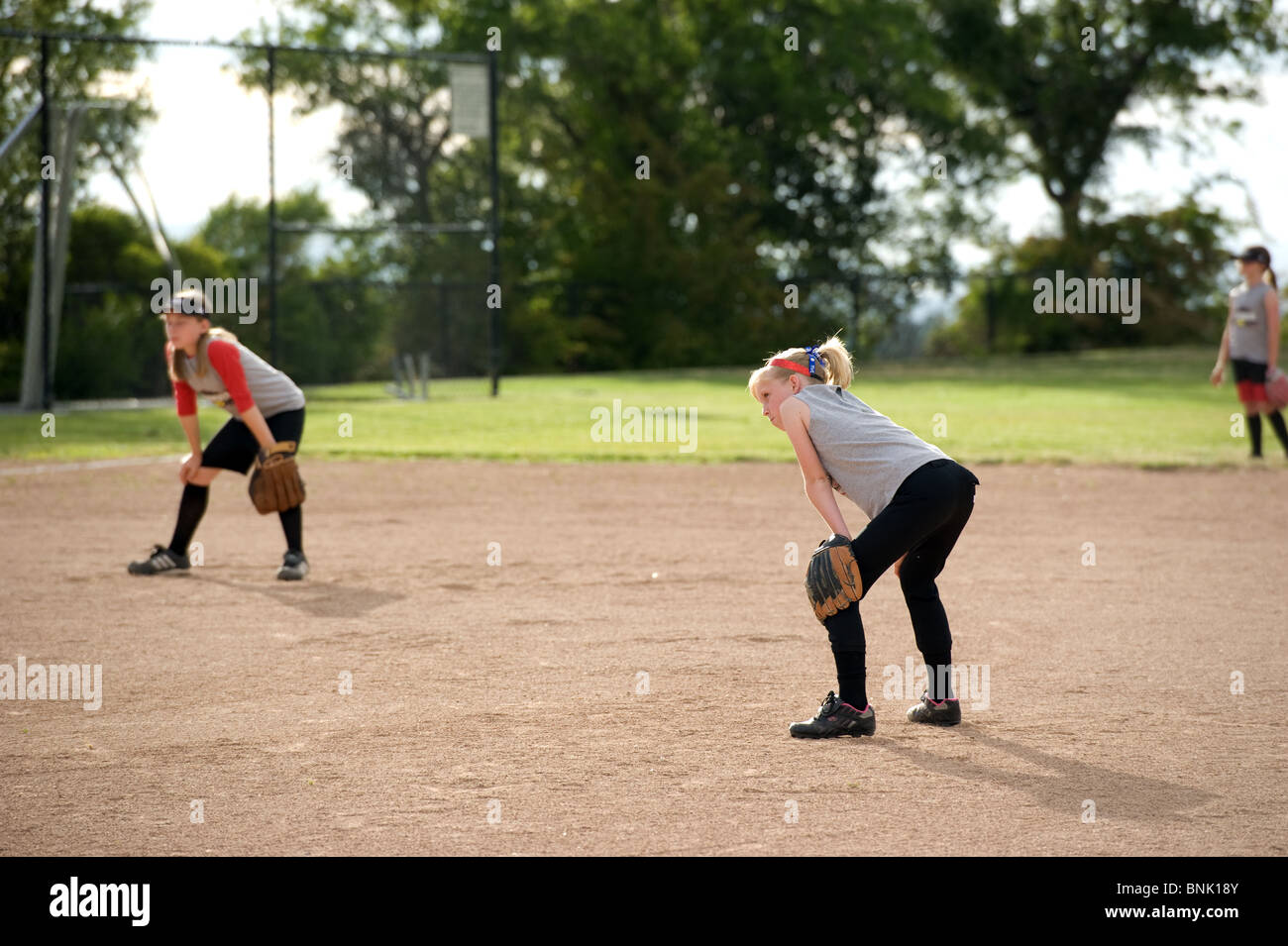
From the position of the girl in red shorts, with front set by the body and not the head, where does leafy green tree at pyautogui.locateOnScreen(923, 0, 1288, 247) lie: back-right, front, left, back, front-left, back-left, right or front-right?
back-right

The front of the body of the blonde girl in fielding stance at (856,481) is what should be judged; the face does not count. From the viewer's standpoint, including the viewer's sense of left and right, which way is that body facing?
facing to the left of the viewer

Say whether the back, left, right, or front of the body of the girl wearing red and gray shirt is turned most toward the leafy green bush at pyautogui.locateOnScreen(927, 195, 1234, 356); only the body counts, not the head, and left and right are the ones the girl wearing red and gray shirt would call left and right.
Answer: back

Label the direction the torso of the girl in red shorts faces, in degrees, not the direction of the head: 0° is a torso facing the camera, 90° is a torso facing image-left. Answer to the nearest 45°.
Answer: approximately 45°

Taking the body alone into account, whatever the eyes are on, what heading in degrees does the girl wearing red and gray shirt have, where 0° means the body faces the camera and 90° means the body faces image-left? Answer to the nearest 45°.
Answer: approximately 45°

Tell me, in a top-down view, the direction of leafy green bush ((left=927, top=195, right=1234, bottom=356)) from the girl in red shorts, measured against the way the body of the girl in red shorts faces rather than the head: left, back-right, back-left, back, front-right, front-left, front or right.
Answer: back-right

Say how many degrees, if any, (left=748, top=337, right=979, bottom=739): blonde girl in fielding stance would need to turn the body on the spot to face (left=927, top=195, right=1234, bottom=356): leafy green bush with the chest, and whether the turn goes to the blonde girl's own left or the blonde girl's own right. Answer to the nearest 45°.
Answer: approximately 90° to the blonde girl's own right
